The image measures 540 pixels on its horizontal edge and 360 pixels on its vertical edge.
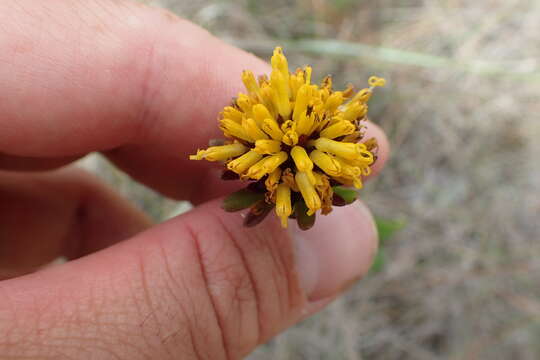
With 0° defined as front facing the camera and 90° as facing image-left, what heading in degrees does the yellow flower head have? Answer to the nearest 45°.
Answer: approximately 0°
